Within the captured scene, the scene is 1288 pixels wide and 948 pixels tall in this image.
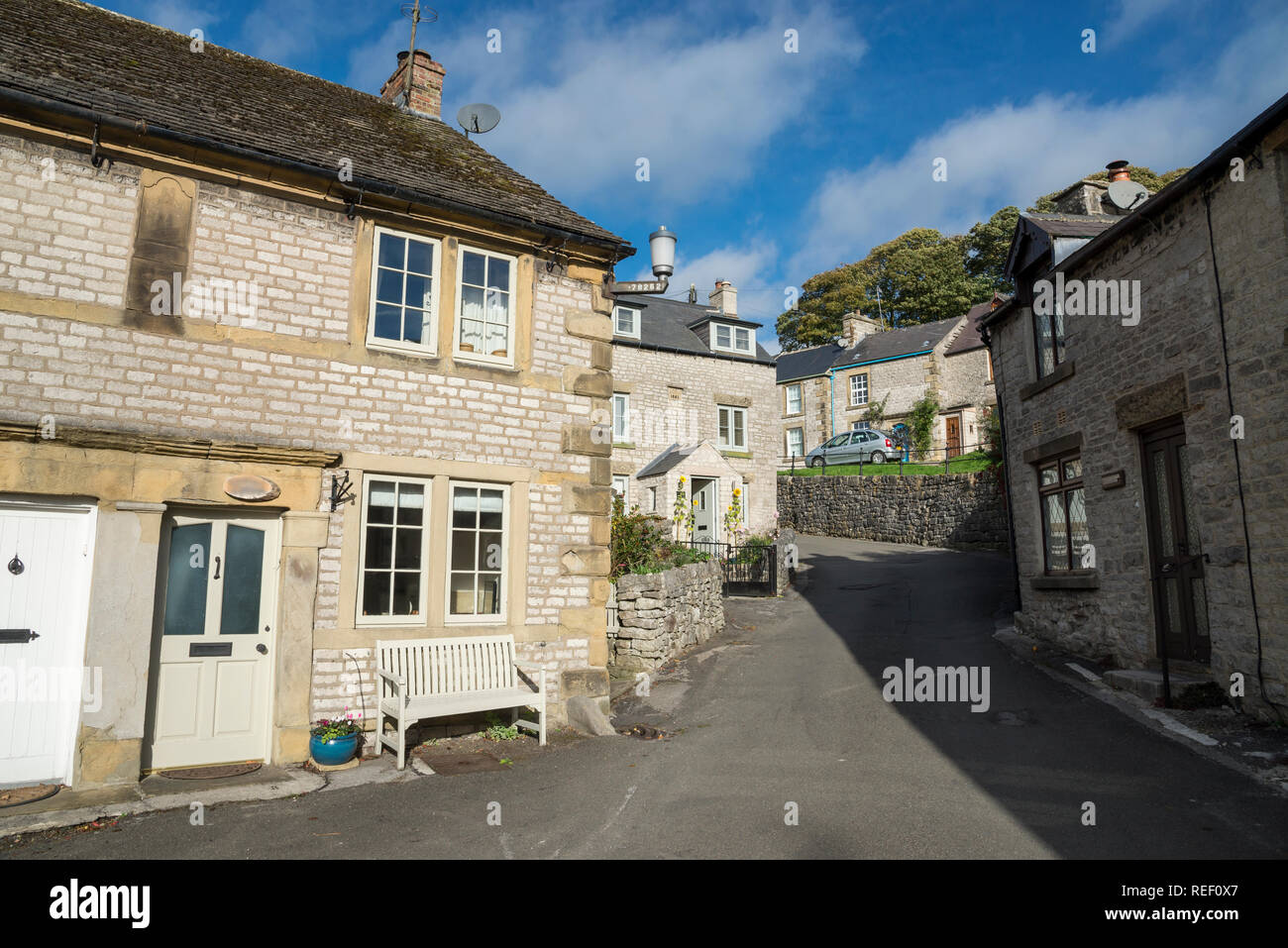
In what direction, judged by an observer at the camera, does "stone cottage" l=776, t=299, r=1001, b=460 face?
facing the viewer and to the left of the viewer

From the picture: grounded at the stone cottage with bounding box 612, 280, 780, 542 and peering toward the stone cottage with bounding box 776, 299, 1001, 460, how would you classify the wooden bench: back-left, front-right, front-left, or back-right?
back-right

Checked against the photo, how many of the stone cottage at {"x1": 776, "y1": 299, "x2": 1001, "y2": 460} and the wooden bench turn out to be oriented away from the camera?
0

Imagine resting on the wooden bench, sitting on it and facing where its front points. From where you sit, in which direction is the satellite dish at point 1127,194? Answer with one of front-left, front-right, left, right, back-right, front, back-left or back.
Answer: front-left

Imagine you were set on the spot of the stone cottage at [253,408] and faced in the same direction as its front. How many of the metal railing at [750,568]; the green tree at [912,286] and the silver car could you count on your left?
3

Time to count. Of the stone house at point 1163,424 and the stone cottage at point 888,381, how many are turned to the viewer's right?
0

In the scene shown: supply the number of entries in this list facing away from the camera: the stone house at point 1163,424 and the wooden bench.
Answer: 0

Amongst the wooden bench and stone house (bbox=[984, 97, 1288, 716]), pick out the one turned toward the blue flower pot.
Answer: the stone house

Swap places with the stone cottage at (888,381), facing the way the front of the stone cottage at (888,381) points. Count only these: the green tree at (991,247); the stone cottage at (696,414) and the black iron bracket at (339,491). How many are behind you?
1

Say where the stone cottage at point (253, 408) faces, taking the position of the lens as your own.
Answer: facing the viewer and to the right of the viewer

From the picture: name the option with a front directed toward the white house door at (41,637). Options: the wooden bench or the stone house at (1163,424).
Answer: the stone house

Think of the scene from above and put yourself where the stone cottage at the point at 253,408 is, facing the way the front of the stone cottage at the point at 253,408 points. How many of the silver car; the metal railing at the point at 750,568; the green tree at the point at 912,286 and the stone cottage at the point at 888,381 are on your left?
4

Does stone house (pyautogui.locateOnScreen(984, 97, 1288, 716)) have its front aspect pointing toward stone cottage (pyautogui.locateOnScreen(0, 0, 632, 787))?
yes

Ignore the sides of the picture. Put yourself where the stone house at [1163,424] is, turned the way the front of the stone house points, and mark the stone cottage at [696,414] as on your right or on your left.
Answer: on your right
